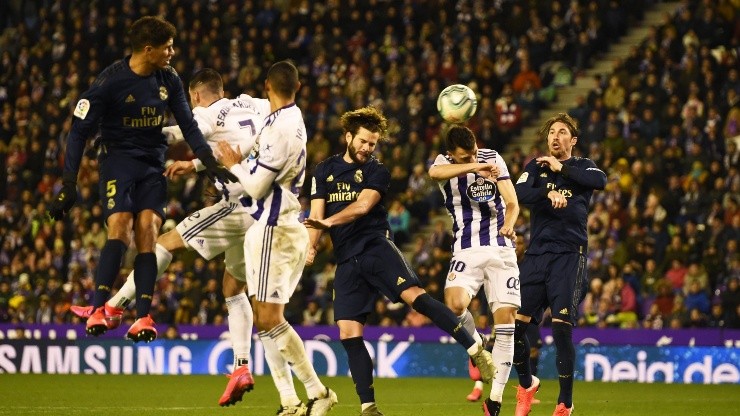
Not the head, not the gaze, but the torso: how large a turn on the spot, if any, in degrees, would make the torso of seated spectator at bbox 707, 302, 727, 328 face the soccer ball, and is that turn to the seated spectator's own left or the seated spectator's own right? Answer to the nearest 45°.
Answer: approximately 45° to the seated spectator's own right

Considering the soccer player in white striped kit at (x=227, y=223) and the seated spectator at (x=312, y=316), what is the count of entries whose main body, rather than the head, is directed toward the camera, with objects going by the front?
1

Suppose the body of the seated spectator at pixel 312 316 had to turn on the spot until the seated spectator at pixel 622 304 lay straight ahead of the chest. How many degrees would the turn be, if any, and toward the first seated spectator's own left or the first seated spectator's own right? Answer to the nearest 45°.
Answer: approximately 90° to the first seated spectator's own left

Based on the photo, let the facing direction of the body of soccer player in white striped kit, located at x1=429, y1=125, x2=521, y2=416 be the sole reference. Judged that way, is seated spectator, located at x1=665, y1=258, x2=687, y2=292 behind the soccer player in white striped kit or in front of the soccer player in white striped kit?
behind

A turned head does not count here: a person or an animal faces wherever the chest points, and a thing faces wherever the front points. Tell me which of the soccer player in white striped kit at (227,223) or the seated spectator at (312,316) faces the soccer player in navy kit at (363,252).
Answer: the seated spectator

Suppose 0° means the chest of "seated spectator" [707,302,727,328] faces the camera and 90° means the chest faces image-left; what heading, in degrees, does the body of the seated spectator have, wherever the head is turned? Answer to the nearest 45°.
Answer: approximately 0°

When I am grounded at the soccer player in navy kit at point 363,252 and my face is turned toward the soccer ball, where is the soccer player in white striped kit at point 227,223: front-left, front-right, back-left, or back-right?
back-left

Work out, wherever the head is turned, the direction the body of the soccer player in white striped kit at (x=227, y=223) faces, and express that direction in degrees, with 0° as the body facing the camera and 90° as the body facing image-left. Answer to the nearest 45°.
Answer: approximately 135°

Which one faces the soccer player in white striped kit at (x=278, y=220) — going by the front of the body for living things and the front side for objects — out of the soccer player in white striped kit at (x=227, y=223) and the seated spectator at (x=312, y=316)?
the seated spectator

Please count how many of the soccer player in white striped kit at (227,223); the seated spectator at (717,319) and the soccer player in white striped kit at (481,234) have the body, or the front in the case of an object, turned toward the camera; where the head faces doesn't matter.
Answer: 2
